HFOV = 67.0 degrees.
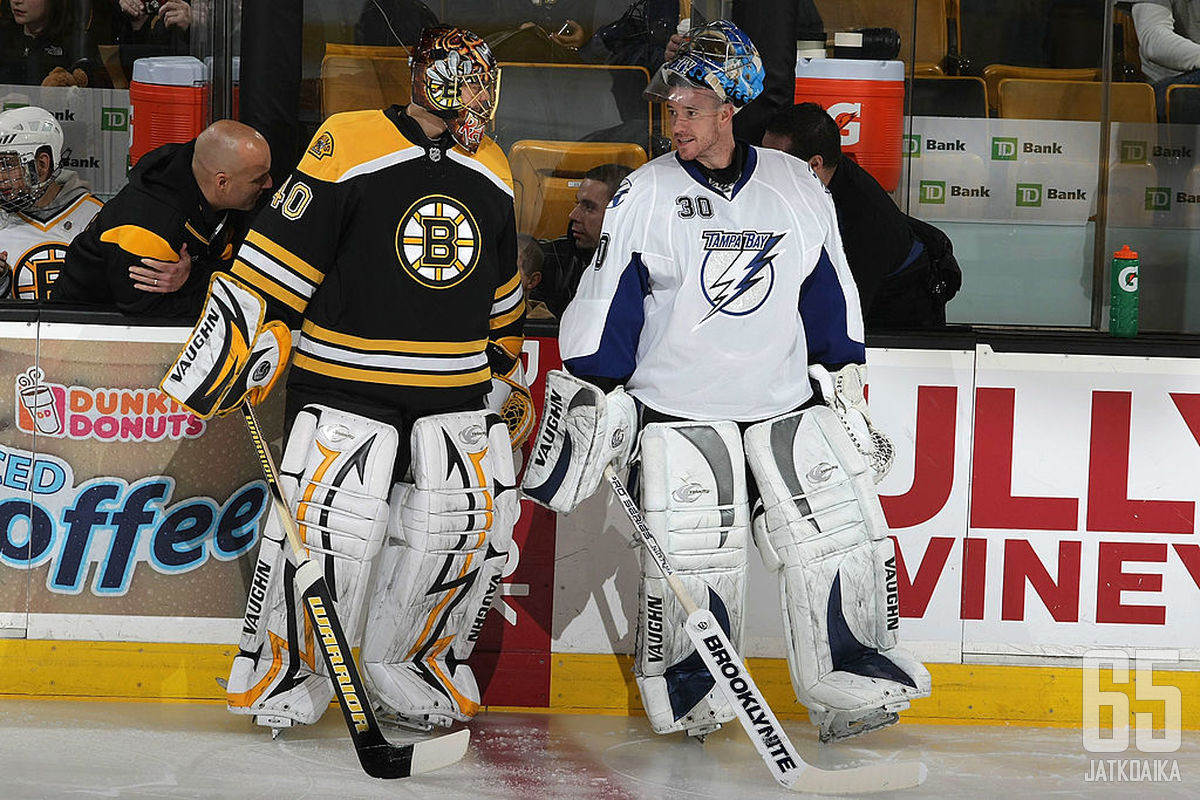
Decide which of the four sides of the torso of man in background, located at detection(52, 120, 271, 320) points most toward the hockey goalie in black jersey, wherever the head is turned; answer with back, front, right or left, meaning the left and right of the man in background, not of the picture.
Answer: front

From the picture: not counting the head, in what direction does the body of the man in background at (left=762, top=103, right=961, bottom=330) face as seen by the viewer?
to the viewer's left

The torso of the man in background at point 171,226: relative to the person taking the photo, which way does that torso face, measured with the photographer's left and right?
facing the viewer and to the right of the viewer

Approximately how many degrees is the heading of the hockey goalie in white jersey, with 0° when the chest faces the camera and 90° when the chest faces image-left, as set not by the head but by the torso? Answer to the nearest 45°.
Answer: approximately 0°

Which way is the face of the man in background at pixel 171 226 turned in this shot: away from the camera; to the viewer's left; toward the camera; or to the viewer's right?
to the viewer's right

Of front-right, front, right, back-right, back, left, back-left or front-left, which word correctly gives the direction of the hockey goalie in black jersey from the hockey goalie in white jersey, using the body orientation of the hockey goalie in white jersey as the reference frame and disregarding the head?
right

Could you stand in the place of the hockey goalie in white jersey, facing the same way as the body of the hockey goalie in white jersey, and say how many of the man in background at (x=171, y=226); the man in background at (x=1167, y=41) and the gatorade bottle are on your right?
1

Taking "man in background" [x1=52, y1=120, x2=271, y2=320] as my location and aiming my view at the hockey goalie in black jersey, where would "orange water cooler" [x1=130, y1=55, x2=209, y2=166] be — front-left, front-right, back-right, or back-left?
back-left

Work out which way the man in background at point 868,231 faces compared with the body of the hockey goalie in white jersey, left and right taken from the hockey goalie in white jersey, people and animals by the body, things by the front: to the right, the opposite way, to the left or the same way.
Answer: to the right

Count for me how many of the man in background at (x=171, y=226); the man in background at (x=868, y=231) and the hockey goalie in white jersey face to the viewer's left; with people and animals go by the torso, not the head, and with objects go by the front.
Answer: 1

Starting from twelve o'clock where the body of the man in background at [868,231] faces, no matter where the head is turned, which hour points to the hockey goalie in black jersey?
The hockey goalie in black jersey is roughly at 11 o'clock from the man in background.

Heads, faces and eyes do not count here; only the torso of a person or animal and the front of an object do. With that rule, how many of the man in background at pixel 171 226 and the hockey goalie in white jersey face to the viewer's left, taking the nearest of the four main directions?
0
